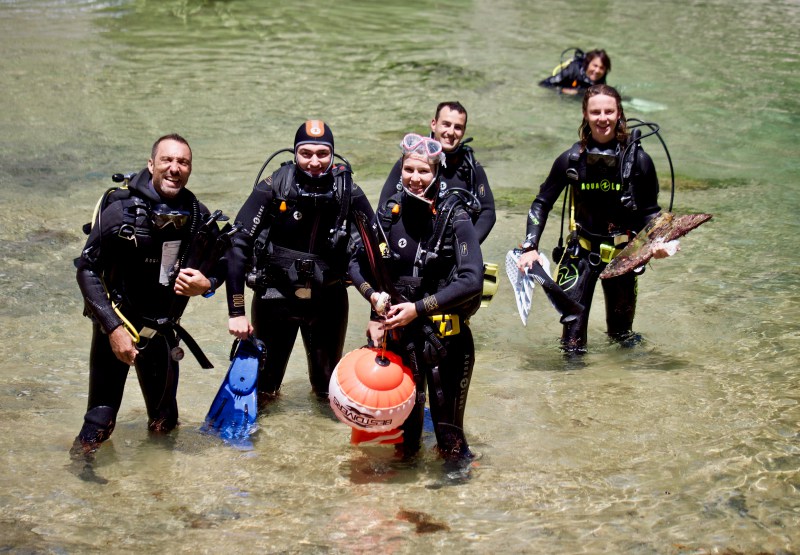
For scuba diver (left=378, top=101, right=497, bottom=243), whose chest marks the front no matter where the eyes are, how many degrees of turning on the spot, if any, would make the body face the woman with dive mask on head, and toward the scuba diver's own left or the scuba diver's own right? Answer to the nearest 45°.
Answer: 0° — they already face them

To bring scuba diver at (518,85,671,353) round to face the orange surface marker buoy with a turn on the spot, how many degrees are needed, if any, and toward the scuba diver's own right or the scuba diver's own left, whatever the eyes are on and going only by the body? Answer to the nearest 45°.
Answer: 0° — they already face it

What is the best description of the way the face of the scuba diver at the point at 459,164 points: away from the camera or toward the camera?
toward the camera

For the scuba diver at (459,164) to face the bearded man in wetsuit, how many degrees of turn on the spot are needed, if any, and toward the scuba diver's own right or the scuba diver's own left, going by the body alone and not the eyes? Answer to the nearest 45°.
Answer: approximately 45° to the scuba diver's own right

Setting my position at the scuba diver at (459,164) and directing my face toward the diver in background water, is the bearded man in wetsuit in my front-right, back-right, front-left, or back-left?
back-left

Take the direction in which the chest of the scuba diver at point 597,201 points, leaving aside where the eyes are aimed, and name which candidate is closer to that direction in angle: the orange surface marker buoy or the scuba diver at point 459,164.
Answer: the orange surface marker buoy

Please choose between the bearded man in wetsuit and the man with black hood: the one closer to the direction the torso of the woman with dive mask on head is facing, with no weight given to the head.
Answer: the bearded man in wetsuit

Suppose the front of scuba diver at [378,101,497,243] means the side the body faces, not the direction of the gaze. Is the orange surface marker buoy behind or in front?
in front

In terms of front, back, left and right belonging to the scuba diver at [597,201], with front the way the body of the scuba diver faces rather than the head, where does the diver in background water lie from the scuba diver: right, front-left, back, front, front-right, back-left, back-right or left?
back

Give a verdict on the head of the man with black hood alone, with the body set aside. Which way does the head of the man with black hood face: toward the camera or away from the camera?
toward the camera

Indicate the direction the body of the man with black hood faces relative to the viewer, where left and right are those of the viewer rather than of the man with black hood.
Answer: facing the viewer

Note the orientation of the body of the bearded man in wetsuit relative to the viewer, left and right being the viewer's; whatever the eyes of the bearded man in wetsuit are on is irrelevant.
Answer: facing the viewer and to the right of the viewer

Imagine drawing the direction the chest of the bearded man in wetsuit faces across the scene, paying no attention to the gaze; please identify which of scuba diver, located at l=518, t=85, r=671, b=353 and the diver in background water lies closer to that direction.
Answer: the scuba diver

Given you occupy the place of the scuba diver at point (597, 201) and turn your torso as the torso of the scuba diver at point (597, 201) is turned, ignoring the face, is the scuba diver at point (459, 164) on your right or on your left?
on your right
